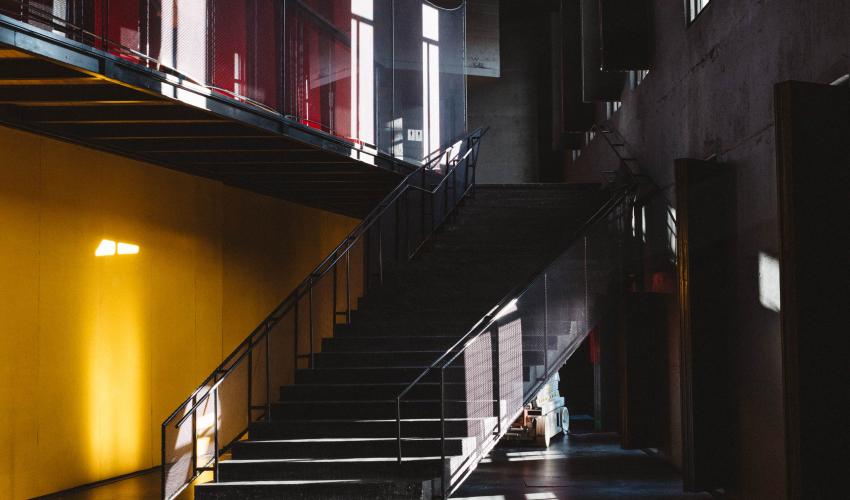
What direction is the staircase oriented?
toward the camera
